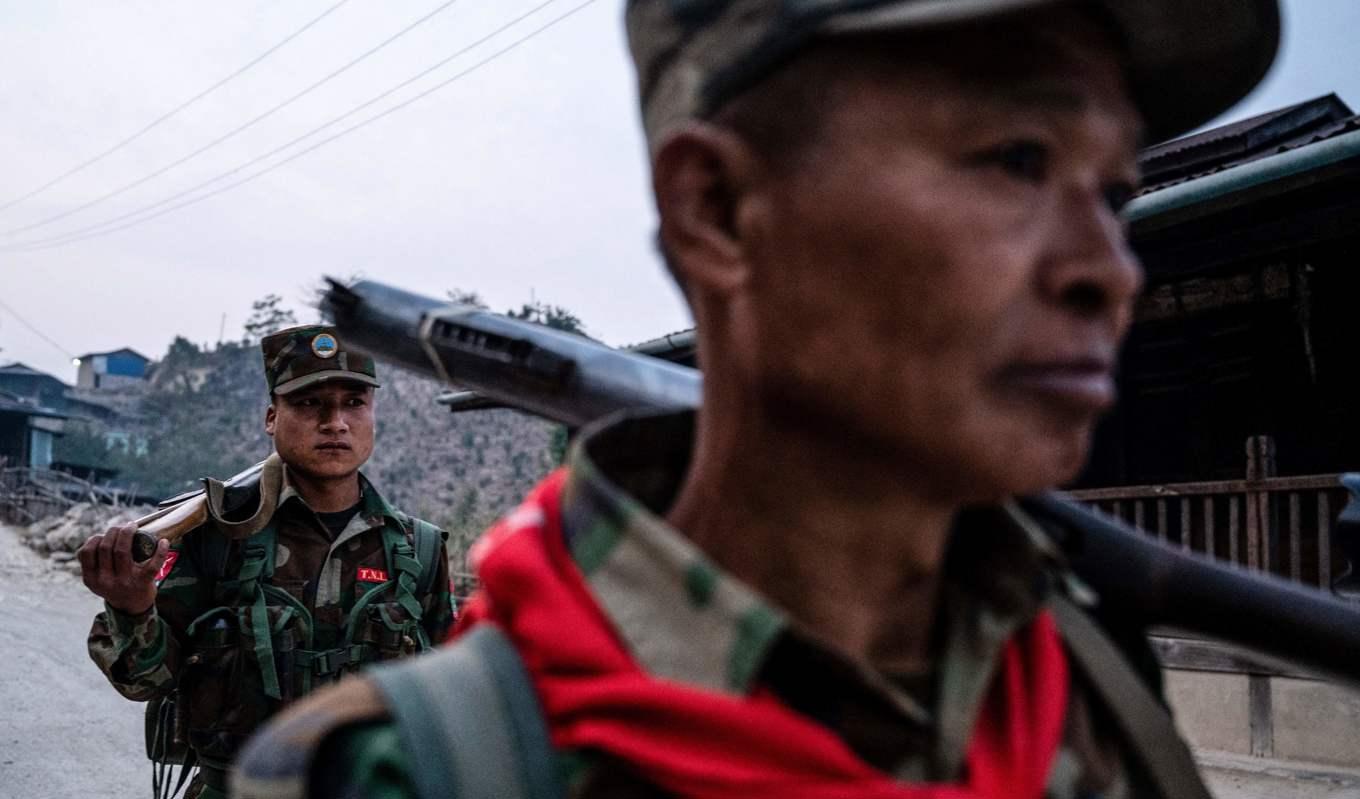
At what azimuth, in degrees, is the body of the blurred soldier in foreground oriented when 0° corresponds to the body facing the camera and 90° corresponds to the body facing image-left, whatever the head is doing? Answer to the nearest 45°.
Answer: approximately 315°

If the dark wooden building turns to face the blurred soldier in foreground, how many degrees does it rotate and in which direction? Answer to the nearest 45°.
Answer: approximately 45° to its left

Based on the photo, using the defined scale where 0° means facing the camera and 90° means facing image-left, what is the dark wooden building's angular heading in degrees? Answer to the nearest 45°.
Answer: approximately 45°

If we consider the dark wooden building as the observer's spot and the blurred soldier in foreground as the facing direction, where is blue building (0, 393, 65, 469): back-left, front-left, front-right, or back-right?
back-right
